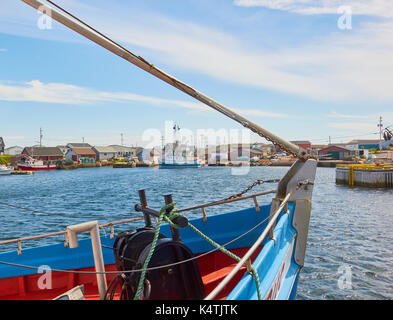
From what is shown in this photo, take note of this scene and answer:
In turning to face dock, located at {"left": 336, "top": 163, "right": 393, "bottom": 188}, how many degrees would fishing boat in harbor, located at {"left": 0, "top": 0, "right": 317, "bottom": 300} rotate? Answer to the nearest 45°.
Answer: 0° — it already faces it

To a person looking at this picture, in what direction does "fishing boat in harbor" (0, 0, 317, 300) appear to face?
facing away from the viewer and to the right of the viewer
